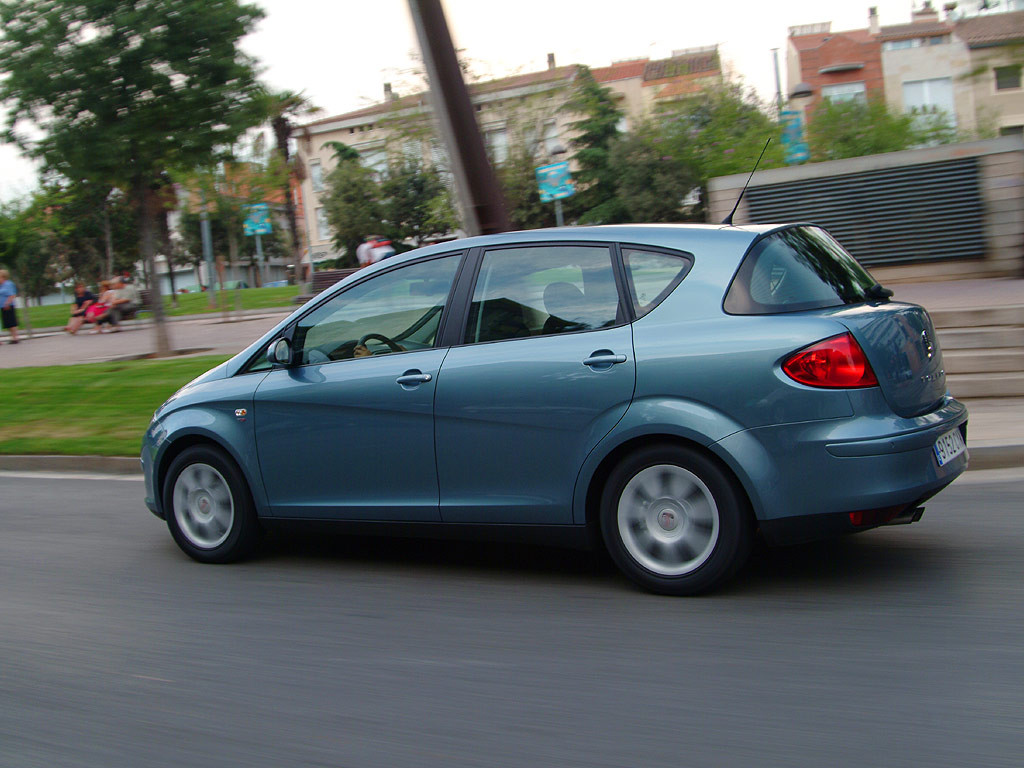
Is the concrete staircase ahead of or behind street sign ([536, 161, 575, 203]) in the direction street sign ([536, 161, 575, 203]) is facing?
ahead

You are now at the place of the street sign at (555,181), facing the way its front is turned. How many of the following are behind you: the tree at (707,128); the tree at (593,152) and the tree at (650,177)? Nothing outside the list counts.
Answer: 3

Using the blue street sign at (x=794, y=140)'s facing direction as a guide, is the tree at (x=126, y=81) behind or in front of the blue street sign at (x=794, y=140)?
in front

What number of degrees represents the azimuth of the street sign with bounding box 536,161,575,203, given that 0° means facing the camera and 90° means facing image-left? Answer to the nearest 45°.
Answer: approximately 0°

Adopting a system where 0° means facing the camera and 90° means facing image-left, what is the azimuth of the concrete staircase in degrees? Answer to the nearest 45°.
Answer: approximately 0°

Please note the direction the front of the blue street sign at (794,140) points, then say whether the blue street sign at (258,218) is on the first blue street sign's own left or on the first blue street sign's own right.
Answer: on the first blue street sign's own right

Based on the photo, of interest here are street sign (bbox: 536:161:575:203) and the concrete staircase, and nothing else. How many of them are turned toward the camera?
2

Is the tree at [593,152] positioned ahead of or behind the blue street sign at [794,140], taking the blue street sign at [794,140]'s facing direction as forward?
behind
